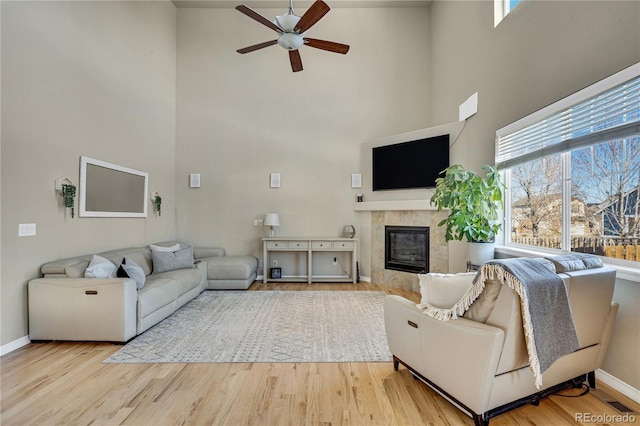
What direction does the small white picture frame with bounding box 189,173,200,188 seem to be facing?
toward the camera

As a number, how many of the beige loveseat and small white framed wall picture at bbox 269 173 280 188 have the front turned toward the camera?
1

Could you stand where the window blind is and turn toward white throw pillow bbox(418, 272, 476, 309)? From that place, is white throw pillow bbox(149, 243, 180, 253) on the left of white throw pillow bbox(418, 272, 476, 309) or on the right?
right

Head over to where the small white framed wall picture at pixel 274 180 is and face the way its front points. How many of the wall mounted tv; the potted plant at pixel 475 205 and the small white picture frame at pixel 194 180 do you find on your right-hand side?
1

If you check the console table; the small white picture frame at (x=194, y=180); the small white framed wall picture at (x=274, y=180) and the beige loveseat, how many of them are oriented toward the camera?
3

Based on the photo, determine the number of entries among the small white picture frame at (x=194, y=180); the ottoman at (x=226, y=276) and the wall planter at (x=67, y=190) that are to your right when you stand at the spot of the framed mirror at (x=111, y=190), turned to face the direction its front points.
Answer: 1

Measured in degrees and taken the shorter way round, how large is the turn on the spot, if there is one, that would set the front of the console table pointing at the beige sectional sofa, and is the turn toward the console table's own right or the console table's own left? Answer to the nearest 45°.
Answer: approximately 45° to the console table's own right

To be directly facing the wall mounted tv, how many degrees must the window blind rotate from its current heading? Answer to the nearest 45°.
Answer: approximately 90° to its right

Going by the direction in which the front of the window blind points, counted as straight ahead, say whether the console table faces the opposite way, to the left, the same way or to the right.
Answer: to the left

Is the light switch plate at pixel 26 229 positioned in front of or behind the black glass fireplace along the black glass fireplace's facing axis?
in front

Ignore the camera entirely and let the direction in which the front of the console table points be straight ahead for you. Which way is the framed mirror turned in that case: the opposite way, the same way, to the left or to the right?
to the left

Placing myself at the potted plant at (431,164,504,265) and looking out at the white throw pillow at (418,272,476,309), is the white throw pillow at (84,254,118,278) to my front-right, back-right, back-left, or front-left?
front-right

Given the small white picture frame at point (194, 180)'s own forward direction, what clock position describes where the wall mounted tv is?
The wall mounted tv is roughly at 10 o'clock from the small white picture frame.

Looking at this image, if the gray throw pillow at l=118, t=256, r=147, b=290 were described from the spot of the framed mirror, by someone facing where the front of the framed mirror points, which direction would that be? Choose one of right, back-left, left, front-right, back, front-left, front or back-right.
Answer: front-right

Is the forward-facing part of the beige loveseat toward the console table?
yes

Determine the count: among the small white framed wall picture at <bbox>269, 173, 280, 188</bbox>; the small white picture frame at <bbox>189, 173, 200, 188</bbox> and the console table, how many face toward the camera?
3

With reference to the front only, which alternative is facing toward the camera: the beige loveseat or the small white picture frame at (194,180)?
the small white picture frame

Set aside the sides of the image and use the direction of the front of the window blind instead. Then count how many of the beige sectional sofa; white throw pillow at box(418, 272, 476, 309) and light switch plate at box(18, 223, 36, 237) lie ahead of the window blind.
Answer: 3

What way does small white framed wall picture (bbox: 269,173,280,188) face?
toward the camera

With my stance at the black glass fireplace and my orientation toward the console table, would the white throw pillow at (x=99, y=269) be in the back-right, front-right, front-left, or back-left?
front-left

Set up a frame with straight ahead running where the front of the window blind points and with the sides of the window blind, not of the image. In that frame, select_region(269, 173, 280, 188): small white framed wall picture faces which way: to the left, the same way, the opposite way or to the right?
to the left
